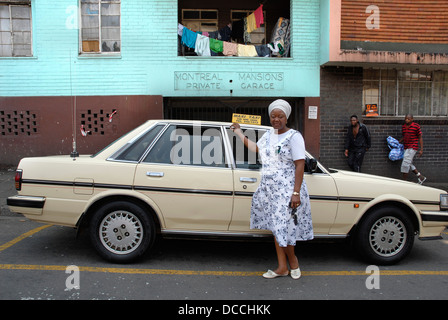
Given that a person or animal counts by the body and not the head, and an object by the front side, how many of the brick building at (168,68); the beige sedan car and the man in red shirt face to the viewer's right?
1

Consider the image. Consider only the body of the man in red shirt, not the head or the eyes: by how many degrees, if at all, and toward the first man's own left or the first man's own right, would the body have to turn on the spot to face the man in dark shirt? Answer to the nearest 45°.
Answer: approximately 45° to the first man's own right

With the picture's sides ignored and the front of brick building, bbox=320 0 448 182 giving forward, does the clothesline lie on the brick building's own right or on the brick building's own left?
on the brick building's own right

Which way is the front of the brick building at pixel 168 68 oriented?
toward the camera

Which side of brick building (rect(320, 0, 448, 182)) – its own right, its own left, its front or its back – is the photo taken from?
front

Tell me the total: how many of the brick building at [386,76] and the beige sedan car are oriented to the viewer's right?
1

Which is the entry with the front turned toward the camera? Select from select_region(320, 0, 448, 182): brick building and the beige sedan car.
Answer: the brick building

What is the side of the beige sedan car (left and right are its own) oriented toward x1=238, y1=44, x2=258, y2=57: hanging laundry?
left

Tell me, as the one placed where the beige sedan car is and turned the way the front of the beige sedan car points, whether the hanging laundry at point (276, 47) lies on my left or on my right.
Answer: on my left

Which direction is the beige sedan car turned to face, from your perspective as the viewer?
facing to the right of the viewer
